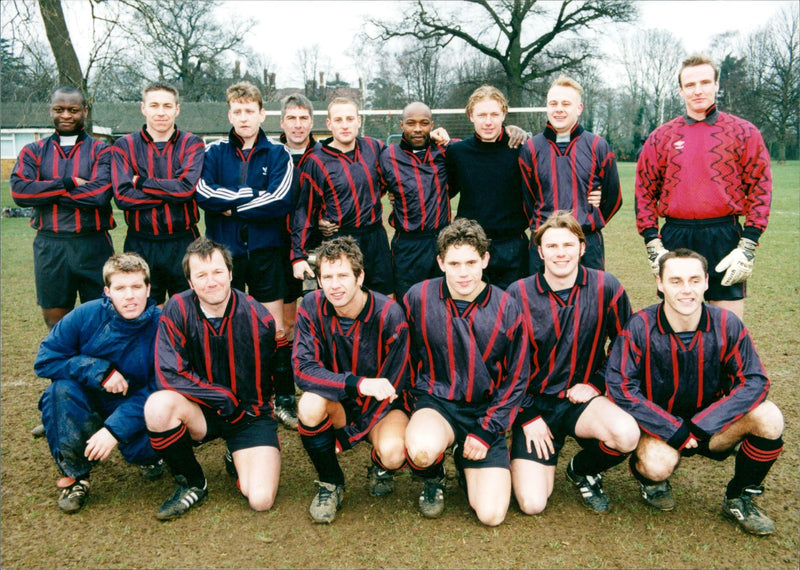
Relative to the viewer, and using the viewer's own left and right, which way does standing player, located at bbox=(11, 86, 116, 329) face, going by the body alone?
facing the viewer

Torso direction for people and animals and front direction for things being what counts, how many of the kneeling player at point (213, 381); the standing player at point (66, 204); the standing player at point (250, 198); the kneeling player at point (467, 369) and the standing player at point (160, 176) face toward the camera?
5

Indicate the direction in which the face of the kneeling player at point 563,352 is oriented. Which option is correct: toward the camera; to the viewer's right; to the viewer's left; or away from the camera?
toward the camera

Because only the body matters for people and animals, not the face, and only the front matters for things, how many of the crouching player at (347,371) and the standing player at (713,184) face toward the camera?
2

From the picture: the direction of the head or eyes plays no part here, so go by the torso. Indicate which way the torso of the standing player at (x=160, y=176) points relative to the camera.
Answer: toward the camera

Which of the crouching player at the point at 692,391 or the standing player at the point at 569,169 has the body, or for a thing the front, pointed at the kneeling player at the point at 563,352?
the standing player

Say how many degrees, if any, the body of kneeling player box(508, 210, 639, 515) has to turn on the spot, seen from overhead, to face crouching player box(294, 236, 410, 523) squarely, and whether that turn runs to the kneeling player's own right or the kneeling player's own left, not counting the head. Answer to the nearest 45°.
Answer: approximately 90° to the kneeling player's own right

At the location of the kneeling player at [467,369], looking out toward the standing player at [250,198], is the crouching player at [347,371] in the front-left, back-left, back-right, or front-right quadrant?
front-left

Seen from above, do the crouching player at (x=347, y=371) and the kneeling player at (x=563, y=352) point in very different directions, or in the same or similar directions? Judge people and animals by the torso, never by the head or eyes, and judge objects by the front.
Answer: same or similar directions

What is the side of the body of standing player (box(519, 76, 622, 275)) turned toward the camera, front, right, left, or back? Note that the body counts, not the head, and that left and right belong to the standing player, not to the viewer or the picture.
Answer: front

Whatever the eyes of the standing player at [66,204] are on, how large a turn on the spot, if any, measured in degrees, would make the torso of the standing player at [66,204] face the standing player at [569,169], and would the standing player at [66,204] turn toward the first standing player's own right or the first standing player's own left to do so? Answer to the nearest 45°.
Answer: approximately 45° to the first standing player's own left

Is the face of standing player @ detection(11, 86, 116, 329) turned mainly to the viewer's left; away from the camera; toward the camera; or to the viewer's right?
toward the camera

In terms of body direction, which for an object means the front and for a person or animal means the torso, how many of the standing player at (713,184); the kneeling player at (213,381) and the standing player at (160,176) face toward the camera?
3

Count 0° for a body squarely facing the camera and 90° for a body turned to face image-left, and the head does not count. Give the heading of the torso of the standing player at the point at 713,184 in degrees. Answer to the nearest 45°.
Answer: approximately 0°

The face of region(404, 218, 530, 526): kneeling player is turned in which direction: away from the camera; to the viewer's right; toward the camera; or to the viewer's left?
toward the camera
